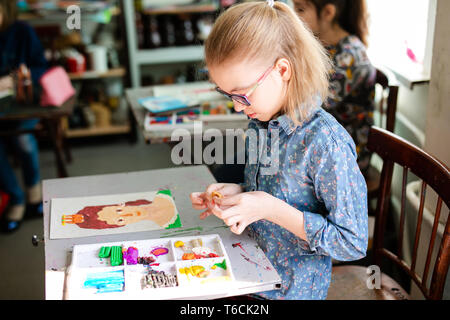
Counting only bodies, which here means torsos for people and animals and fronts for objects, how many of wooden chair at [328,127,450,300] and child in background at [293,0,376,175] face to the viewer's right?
0

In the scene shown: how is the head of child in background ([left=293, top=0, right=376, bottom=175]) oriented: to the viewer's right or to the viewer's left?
to the viewer's left

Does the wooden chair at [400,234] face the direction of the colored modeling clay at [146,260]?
yes

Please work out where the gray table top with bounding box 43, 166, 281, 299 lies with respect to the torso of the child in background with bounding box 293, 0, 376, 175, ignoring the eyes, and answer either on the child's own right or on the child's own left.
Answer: on the child's own left

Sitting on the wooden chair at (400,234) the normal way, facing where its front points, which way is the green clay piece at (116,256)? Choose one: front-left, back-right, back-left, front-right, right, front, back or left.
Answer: front

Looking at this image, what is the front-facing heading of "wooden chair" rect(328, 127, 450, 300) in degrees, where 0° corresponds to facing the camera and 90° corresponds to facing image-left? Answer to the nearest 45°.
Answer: approximately 45°

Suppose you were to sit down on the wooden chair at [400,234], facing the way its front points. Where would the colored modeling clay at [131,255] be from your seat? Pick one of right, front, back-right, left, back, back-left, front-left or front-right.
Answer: front

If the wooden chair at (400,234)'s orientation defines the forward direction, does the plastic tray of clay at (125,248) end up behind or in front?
in front

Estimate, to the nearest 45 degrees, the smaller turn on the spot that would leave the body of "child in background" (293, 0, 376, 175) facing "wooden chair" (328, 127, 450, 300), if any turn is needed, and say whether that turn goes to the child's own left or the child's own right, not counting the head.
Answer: approximately 90° to the child's own left

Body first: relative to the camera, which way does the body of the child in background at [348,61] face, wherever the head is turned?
to the viewer's left

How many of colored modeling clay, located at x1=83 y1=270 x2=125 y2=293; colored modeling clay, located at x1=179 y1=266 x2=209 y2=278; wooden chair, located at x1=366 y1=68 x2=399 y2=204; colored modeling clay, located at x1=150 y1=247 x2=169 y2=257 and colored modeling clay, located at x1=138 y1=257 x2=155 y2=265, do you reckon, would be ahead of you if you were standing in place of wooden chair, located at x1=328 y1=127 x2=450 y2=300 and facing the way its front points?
4

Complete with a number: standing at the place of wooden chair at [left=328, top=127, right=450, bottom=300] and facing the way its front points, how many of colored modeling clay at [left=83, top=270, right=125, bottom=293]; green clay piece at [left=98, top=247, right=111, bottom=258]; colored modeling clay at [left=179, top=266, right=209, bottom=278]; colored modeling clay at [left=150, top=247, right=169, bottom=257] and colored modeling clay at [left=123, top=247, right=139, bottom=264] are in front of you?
5
